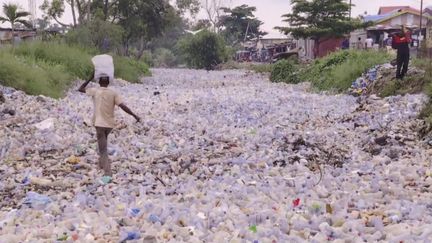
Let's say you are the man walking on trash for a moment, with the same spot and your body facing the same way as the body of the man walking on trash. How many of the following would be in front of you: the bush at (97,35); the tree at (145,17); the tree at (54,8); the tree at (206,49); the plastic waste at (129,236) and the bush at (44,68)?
5

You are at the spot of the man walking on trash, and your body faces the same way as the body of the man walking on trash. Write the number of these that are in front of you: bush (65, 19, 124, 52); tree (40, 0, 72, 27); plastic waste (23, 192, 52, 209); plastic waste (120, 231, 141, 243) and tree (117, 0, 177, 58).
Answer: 3

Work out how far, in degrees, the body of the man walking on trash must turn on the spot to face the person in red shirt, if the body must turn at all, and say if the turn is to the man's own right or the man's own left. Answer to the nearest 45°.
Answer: approximately 45° to the man's own right

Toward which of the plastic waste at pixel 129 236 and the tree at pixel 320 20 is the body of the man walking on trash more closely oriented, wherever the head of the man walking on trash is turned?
the tree

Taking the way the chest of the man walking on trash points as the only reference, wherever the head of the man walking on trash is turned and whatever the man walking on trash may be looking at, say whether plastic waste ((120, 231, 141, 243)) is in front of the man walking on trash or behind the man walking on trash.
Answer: behind

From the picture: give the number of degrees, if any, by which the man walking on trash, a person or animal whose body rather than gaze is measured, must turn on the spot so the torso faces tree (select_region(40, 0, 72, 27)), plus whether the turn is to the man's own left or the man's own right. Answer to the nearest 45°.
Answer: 0° — they already face it

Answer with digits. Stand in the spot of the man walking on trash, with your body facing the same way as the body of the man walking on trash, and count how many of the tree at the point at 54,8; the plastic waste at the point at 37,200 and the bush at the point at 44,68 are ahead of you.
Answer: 2

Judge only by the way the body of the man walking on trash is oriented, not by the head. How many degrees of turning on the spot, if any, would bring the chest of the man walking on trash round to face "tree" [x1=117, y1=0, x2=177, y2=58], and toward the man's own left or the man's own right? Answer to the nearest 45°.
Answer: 0° — they already face it

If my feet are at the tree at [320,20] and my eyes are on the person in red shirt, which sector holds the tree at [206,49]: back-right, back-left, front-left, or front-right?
back-right

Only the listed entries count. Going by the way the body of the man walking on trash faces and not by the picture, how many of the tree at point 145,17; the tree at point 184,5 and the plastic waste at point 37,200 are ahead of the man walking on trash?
2

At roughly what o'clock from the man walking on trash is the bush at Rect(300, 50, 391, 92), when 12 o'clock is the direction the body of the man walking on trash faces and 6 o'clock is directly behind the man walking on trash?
The bush is roughly at 1 o'clock from the man walking on trash.

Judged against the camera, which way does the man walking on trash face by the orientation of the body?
away from the camera
